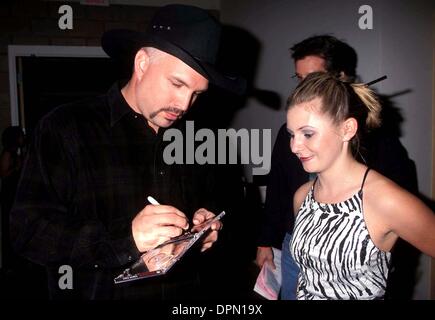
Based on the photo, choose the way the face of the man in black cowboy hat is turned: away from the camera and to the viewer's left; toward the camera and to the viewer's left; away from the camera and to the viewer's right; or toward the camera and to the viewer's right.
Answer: toward the camera and to the viewer's right

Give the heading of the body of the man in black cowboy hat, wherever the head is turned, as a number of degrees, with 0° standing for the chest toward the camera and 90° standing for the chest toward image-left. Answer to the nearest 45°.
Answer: approximately 315°
